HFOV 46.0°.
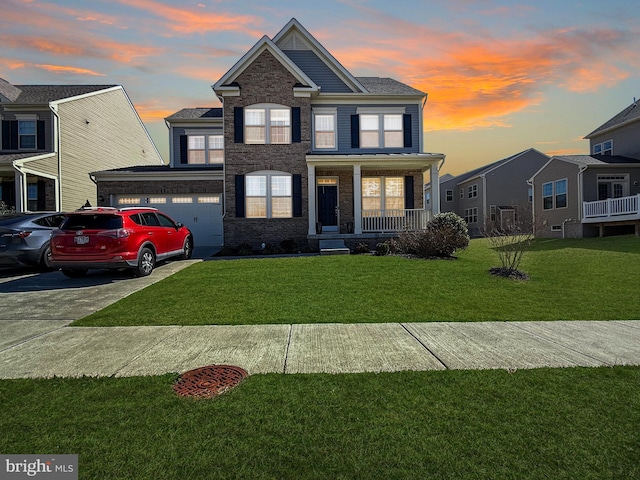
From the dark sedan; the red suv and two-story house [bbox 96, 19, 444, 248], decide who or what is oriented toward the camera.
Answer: the two-story house

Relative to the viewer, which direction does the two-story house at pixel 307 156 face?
toward the camera

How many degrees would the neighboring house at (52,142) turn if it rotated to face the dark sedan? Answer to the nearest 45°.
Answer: approximately 45° to its left

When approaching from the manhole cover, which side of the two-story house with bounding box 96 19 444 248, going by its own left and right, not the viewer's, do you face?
front

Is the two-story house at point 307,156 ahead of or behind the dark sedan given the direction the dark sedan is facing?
ahead

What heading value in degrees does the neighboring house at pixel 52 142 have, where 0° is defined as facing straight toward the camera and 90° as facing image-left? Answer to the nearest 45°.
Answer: approximately 45°

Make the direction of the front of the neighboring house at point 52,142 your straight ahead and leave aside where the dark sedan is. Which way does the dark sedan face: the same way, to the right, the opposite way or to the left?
the opposite way

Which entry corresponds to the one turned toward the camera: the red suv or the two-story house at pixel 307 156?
the two-story house

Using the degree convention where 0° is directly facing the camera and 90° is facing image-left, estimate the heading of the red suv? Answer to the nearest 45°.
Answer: approximately 225°

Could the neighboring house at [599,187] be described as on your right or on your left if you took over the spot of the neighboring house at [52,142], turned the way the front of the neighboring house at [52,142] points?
on your left

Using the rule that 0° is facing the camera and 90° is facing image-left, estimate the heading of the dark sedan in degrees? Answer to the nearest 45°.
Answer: approximately 225°

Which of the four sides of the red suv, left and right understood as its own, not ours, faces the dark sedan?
left

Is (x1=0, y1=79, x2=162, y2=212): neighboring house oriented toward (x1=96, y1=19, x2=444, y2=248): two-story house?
no

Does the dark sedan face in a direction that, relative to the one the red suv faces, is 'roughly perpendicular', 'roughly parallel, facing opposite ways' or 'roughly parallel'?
roughly parallel

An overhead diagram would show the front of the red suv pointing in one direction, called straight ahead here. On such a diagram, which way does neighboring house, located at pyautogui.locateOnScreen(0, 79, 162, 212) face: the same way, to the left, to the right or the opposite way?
the opposite way
